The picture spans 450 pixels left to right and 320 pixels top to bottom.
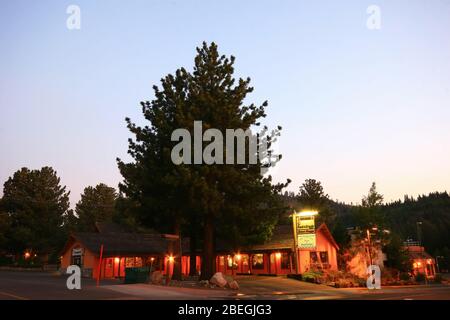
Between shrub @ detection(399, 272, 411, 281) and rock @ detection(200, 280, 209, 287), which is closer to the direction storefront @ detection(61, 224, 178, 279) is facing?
the rock

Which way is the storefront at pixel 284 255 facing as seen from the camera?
toward the camera

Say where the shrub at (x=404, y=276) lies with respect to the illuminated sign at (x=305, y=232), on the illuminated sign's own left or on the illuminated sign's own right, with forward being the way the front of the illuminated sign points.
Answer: on the illuminated sign's own left

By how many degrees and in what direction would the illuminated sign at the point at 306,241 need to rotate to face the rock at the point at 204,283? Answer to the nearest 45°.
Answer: approximately 45° to its right

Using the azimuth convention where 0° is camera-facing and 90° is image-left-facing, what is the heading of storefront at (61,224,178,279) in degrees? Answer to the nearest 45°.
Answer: approximately 0°

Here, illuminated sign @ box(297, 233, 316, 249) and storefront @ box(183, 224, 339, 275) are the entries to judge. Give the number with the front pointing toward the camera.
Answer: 2

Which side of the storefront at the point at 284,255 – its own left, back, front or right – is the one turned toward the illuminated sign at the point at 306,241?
left

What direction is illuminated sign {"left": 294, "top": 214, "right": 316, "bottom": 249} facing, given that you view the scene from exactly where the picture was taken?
facing the viewer

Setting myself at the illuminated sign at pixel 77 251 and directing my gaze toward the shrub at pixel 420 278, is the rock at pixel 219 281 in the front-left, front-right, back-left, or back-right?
front-right

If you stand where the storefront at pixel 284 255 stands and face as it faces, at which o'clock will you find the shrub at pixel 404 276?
The shrub is roughly at 9 o'clock from the storefront.

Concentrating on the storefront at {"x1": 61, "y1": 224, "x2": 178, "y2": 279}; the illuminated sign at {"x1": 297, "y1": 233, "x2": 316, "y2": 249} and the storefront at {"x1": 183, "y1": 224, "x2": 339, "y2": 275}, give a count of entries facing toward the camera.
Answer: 3
